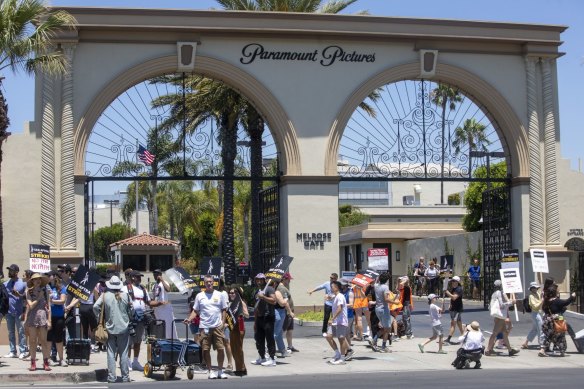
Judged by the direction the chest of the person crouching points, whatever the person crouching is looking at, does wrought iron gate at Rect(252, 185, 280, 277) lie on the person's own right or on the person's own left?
on the person's own right

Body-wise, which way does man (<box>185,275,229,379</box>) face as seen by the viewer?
toward the camera

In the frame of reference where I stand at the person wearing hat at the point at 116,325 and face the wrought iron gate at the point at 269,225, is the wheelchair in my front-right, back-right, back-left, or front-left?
front-right

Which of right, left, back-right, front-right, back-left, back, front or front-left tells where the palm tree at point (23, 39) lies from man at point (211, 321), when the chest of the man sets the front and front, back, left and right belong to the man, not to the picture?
back-right

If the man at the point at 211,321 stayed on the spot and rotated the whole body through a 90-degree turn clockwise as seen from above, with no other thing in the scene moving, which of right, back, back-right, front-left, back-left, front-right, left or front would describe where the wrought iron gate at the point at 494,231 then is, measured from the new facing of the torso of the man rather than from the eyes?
back-right

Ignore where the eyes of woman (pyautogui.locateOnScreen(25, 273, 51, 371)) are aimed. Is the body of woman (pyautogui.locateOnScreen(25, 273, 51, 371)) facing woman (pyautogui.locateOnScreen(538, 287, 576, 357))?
no

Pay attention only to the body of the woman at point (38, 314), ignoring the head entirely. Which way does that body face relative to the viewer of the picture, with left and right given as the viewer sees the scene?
facing the viewer

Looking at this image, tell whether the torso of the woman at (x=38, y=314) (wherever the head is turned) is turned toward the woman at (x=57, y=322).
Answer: no

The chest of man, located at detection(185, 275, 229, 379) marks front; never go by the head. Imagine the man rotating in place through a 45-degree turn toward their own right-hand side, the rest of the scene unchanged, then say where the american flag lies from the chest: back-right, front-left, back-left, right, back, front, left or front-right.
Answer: back-right

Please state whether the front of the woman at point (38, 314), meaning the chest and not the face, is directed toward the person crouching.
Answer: no
